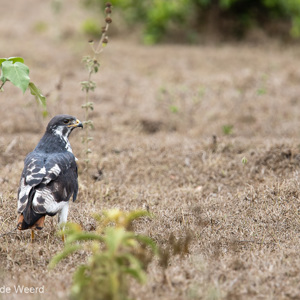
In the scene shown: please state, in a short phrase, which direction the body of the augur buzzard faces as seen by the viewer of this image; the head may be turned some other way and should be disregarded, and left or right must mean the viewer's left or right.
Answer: facing away from the viewer and to the right of the viewer
